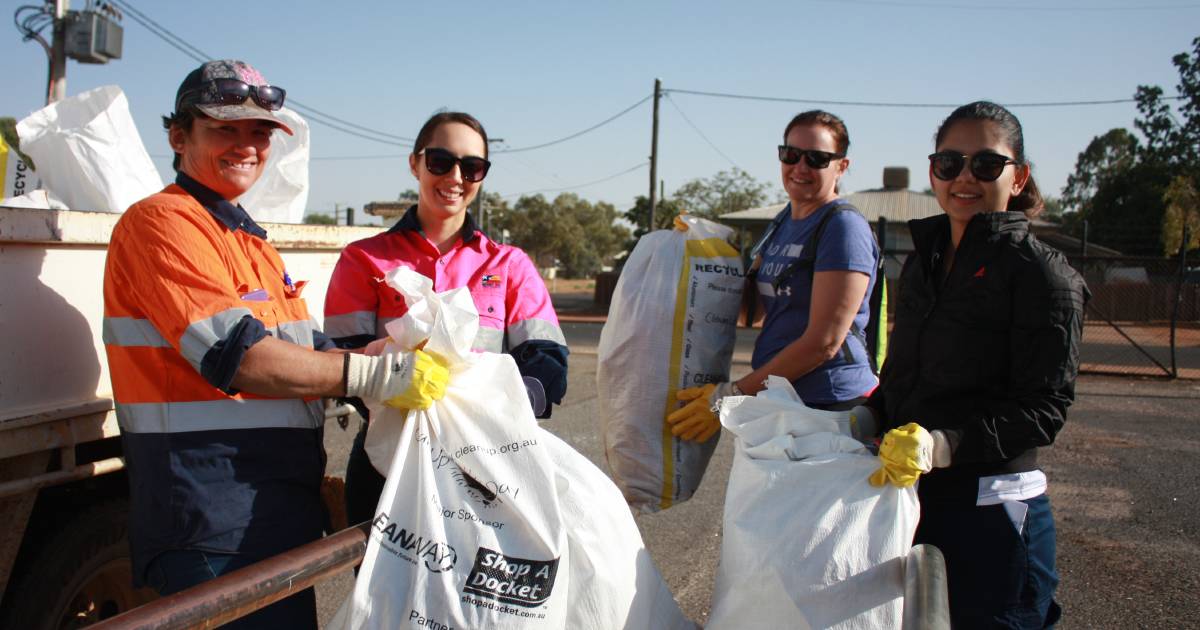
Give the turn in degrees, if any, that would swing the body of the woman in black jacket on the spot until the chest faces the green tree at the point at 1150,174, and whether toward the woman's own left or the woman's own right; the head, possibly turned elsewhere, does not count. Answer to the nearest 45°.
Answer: approximately 135° to the woman's own right

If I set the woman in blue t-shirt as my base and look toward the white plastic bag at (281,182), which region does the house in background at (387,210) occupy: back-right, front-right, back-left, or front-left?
front-right

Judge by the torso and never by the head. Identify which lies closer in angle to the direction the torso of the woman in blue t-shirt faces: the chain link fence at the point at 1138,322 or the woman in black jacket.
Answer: the woman in black jacket

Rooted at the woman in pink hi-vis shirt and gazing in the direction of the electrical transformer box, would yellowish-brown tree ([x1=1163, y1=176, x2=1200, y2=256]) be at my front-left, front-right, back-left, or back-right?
front-right

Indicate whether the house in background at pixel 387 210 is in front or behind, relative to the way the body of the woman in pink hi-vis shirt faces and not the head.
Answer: behind

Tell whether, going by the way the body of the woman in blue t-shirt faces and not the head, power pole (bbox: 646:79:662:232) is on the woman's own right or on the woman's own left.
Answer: on the woman's own right

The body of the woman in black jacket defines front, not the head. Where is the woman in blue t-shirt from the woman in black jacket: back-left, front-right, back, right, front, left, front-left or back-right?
right

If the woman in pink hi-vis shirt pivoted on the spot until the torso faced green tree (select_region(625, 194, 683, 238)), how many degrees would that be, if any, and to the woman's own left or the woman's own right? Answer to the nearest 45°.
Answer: approximately 180°

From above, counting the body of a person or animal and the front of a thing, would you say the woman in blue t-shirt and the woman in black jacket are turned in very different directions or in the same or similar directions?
same or similar directions

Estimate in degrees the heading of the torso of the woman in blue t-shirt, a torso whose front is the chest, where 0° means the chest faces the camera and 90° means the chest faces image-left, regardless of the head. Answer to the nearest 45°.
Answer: approximately 45°

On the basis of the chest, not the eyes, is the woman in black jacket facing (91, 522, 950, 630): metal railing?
yes

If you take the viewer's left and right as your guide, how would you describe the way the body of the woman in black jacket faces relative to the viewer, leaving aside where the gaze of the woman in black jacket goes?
facing the viewer and to the left of the viewer

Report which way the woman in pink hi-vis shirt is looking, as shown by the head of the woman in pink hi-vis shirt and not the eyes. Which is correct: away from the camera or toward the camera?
toward the camera

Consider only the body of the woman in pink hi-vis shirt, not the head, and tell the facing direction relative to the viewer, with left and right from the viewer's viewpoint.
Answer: facing the viewer

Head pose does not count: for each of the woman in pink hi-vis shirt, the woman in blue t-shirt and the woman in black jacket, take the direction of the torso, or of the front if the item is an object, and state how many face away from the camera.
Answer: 0

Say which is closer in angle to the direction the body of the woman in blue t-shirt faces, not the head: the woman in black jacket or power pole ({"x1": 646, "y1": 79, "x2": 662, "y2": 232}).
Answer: the woman in black jacket
